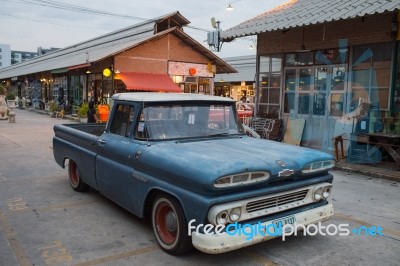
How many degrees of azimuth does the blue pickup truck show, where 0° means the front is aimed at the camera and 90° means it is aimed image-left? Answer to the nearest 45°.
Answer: approximately 315°

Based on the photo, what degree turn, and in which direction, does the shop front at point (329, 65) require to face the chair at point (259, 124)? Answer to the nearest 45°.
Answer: approximately 90° to its right

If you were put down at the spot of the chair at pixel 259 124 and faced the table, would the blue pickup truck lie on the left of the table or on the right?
right

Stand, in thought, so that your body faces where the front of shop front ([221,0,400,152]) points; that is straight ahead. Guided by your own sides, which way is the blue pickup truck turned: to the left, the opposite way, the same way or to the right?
to the left

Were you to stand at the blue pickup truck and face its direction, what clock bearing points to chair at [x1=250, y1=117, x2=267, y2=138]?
The chair is roughly at 8 o'clock from the blue pickup truck.

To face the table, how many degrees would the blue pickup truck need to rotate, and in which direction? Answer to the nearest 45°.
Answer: approximately 90° to its left

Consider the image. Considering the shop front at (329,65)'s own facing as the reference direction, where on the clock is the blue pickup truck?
The blue pickup truck is roughly at 11 o'clock from the shop front.

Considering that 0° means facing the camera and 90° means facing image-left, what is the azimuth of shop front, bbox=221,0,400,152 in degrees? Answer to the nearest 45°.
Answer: approximately 45°
